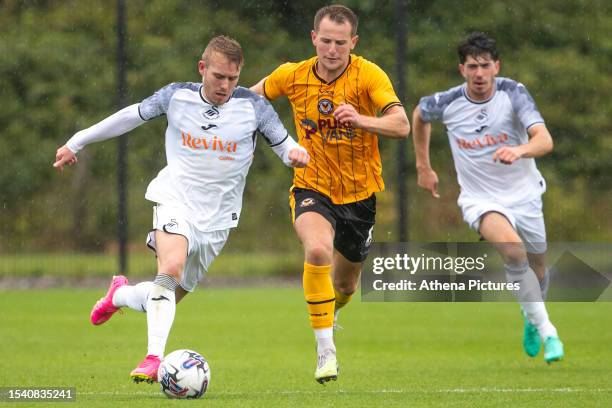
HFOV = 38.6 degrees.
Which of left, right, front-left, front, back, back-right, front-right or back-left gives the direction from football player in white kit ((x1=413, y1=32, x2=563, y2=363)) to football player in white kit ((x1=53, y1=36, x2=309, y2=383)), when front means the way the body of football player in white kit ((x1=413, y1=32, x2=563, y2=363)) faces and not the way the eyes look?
front-right

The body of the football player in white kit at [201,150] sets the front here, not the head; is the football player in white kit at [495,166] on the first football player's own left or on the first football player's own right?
on the first football player's own left

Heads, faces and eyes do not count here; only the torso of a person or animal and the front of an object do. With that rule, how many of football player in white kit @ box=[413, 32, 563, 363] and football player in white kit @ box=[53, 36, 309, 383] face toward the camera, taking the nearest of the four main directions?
2

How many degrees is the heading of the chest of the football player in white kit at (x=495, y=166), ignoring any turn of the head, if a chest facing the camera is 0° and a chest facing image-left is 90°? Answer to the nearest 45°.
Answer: approximately 0°
